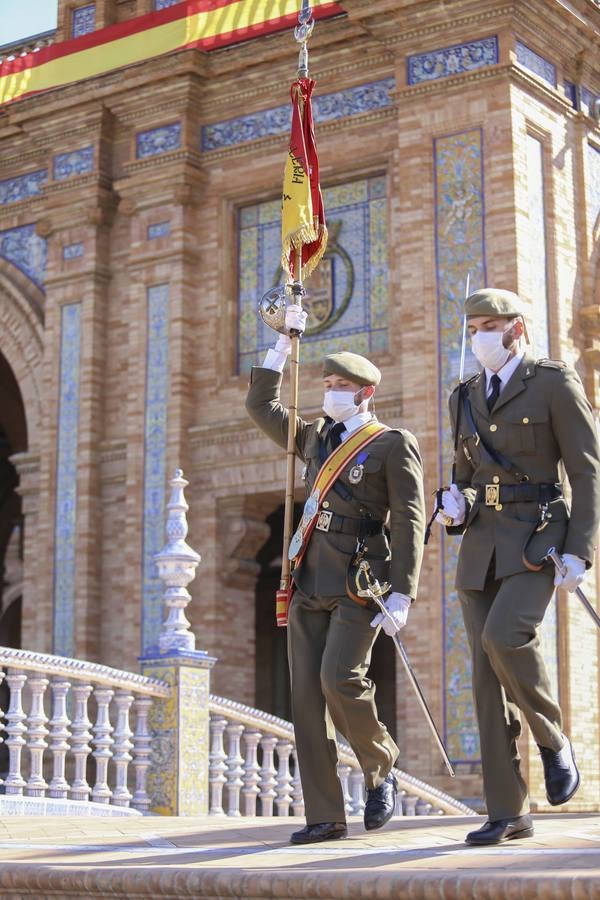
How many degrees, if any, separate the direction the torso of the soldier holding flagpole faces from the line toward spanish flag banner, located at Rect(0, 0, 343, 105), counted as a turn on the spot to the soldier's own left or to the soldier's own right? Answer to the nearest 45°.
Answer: approximately 135° to the soldier's own right

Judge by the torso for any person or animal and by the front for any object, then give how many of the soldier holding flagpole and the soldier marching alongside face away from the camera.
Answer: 0

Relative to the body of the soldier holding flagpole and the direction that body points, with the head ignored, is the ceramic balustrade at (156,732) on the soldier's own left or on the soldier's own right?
on the soldier's own right

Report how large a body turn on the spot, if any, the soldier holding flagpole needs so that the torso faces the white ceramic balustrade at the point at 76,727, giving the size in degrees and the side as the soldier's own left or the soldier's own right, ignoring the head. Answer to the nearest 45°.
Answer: approximately 135° to the soldier's own right

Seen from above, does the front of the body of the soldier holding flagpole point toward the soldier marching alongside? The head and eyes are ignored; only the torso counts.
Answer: no

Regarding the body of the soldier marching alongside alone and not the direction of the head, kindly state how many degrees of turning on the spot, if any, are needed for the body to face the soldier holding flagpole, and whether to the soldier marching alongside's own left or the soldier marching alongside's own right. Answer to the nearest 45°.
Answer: approximately 90° to the soldier marching alongside's own right

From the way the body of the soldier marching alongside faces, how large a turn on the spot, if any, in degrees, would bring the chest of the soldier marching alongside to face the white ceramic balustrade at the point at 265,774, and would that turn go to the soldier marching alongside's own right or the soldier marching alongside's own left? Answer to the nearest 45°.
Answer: approximately 135° to the soldier marching alongside's own right

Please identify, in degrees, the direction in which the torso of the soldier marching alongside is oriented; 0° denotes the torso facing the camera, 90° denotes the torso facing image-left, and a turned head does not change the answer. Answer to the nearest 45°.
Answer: approximately 45°

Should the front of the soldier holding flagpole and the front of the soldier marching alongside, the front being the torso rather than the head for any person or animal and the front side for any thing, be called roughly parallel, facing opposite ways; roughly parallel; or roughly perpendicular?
roughly parallel

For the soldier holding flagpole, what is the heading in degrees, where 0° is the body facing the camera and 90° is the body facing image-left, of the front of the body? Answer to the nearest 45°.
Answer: approximately 45°

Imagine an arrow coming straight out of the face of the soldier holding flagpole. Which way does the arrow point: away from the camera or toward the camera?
toward the camera

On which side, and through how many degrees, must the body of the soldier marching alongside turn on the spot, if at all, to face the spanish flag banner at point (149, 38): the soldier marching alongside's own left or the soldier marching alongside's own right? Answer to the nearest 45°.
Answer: approximately 135° to the soldier marching alongside's own right
